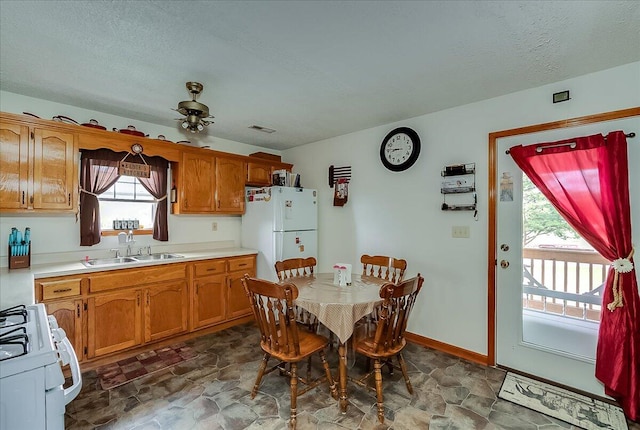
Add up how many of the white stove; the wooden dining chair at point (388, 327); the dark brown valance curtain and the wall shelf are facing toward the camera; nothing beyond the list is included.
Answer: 2

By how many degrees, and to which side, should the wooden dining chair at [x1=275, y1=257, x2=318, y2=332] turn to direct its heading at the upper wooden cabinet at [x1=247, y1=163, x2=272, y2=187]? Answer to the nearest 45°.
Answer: approximately 135° to its left

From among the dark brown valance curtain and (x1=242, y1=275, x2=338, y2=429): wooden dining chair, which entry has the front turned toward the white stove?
the dark brown valance curtain

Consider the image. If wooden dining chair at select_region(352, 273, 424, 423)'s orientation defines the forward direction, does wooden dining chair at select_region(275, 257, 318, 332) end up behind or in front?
in front

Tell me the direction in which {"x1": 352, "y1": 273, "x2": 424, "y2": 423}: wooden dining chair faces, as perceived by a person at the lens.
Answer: facing away from the viewer and to the left of the viewer

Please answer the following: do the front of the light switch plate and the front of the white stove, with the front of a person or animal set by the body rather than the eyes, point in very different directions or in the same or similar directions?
very different directions

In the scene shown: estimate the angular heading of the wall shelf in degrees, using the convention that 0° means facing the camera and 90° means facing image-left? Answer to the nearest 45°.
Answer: approximately 0°

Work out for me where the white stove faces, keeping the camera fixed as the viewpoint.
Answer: facing to the right of the viewer

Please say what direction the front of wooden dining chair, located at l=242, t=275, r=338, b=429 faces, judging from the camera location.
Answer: facing away from the viewer and to the right of the viewer

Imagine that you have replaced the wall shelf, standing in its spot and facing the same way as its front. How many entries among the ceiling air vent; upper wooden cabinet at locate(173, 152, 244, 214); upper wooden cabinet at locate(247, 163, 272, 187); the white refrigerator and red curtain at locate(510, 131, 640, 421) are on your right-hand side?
4

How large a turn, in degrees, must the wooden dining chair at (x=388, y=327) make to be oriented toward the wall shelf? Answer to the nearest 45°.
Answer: approximately 90° to its right

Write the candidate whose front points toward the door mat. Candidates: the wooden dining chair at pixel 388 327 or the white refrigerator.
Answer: the white refrigerator
